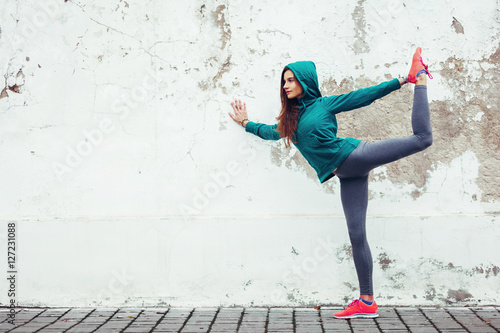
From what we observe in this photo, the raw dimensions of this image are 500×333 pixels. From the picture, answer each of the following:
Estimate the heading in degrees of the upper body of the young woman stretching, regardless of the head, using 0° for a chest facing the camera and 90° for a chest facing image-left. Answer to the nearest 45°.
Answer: approximately 90°

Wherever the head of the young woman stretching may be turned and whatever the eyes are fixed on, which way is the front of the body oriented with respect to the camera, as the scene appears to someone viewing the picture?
to the viewer's left
